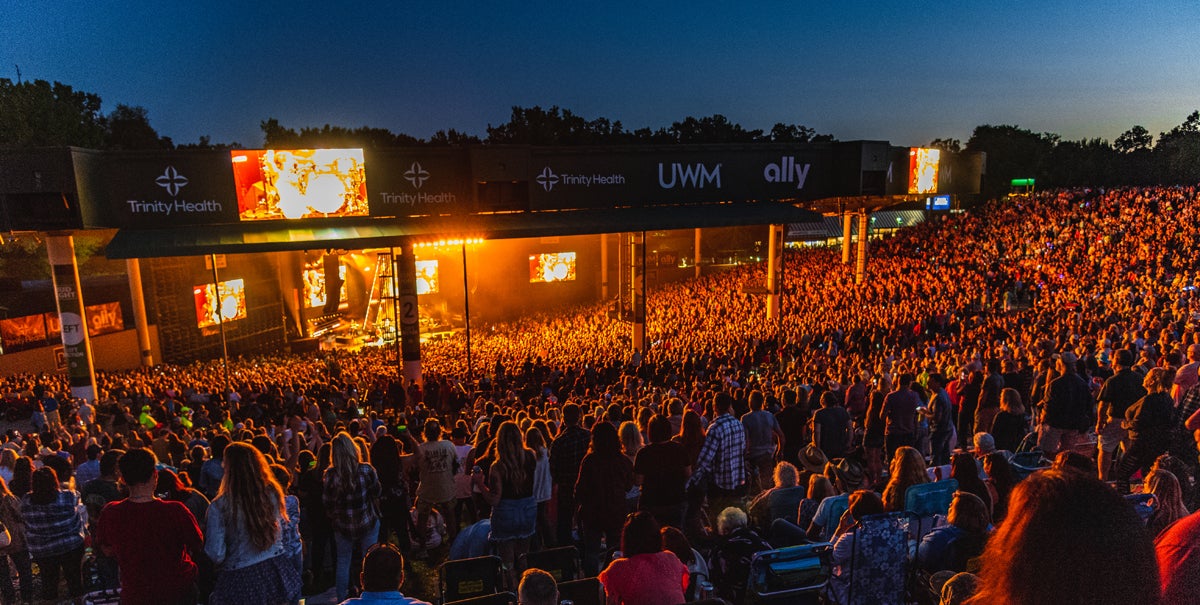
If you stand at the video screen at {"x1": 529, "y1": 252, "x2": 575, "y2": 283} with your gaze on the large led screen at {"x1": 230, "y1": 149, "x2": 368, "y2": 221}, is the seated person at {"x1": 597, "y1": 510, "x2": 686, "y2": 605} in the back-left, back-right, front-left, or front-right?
front-left

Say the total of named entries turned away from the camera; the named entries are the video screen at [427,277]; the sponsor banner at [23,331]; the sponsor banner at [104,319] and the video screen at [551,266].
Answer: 0

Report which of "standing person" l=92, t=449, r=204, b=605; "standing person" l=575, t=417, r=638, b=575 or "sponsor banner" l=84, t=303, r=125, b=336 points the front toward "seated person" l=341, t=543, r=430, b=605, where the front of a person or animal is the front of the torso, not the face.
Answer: the sponsor banner

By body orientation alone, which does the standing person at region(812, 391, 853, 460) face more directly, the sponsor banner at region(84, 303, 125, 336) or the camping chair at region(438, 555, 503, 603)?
the sponsor banner

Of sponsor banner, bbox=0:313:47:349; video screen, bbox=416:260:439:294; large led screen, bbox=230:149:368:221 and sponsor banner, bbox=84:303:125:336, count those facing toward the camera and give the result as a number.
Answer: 4

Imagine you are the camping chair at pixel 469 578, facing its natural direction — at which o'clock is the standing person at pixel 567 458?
The standing person is roughly at 1 o'clock from the camping chair.

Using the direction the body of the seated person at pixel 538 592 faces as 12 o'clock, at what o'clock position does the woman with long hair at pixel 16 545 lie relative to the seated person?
The woman with long hair is roughly at 10 o'clock from the seated person.

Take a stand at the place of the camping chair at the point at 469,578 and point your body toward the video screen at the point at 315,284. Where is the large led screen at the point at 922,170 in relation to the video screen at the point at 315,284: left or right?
right

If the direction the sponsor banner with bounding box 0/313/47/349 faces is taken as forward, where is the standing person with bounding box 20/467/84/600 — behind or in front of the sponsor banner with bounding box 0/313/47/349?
in front

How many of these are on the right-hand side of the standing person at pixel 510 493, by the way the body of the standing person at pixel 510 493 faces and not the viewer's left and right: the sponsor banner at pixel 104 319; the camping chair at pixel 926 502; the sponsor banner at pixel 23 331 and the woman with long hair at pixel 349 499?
1

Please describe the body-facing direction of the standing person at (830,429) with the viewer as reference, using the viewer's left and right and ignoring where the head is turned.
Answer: facing away from the viewer and to the left of the viewer

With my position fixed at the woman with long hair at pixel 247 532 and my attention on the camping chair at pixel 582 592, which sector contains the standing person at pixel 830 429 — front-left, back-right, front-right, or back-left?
front-left

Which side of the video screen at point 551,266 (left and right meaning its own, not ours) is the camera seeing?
front

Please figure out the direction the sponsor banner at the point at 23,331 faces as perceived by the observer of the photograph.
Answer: facing the viewer

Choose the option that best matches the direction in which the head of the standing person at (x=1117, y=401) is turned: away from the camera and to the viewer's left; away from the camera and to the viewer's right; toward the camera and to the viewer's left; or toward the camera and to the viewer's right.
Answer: away from the camera and to the viewer's left

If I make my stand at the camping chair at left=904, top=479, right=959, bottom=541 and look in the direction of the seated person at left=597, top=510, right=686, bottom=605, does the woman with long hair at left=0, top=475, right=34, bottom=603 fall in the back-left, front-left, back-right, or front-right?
front-right

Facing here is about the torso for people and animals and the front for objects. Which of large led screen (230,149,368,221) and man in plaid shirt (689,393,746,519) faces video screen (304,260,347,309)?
the man in plaid shirt

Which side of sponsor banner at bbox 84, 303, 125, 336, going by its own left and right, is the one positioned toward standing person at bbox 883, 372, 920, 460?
front

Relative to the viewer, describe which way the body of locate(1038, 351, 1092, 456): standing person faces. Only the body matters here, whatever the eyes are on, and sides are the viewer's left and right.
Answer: facing away from the viewer and to the left of the viewer

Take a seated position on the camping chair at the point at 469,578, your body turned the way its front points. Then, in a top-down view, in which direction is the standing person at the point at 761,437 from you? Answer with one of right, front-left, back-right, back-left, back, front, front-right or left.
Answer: front-right

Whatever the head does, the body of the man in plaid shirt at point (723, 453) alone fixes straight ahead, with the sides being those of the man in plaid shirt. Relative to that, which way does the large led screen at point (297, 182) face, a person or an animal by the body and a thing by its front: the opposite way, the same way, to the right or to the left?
the opposite way

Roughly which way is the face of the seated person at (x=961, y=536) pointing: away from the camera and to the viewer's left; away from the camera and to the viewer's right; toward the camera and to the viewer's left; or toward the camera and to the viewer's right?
away from the camera and to the viewer's left

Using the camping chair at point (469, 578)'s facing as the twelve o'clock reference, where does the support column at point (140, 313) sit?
The support column is roughly at 11 o'clock from the camping chair.
